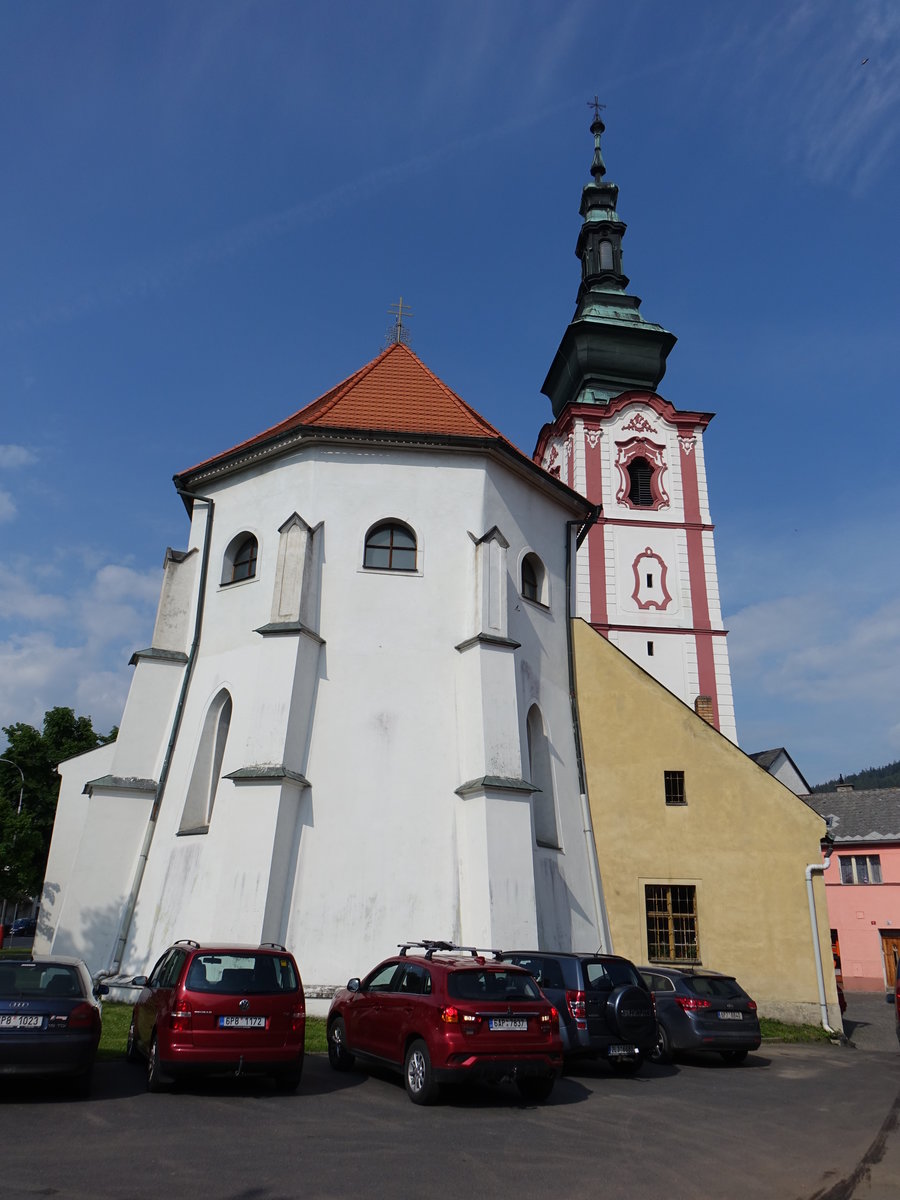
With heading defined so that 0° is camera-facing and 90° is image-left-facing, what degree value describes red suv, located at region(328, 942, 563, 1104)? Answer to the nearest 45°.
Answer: approximately 135°

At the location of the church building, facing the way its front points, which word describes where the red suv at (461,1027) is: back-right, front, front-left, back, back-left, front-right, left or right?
back

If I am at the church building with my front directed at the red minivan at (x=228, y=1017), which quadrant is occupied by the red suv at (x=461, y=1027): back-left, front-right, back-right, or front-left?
front-left

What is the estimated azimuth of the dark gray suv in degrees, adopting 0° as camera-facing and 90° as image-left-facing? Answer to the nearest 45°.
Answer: approximately 135°

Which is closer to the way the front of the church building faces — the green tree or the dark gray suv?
the green tree

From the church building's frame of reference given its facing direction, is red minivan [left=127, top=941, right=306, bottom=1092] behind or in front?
behind

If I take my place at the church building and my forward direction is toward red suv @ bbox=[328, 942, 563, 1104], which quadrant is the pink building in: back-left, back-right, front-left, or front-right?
back-left

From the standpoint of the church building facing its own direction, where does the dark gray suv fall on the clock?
The dark gray suv is roughly at 5 o'clock from the church building.

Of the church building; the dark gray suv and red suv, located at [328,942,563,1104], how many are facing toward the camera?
0

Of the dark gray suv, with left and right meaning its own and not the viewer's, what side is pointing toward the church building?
front

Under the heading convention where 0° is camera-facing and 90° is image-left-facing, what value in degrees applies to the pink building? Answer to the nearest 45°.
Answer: approximately 0°

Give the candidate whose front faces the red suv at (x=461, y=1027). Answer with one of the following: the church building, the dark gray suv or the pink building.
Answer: the pink building

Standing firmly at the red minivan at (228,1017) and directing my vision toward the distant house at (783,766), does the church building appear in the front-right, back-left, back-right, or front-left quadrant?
front-left

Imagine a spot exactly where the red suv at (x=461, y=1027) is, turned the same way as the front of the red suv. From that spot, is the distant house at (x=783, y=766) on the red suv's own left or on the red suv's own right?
on the red suv's own right

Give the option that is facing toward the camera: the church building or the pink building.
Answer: the pink building

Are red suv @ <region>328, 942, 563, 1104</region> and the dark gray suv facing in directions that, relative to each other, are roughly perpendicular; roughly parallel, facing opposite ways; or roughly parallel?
roughly parallel

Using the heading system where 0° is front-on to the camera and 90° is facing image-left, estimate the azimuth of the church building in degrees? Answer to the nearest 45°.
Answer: approximately 180°

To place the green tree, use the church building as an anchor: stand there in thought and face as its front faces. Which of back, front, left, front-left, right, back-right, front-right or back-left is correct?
front-left

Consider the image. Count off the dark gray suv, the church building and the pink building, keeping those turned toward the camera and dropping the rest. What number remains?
1
